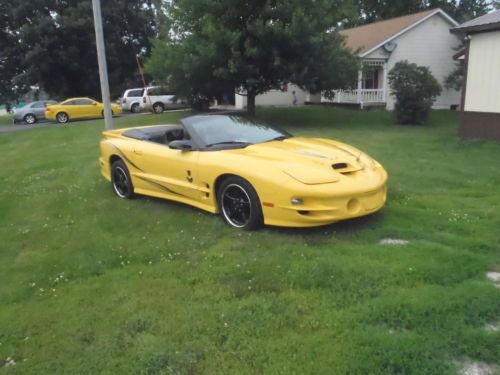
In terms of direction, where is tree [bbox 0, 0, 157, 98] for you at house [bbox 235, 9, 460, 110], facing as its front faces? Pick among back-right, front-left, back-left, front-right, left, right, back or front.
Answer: front-right

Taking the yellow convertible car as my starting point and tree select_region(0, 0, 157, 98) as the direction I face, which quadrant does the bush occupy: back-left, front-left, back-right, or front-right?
front-right

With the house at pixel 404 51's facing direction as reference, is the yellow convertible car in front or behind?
in front

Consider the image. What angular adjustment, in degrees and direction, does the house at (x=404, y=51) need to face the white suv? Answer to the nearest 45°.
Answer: approximately 45° to its right

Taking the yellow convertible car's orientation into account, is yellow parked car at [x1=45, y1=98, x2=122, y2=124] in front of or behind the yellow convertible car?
behind

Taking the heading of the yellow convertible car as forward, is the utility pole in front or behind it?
behind

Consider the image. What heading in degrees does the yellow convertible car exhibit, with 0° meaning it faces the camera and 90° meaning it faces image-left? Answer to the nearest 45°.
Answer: approximately 315°

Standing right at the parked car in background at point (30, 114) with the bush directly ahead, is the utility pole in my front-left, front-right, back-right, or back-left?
front-right

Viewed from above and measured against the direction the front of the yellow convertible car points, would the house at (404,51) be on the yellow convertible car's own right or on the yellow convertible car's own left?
on the yellow convertible car's own left

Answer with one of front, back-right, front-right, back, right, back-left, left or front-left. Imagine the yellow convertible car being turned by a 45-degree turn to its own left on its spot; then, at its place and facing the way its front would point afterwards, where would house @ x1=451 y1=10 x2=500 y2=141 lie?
front-left

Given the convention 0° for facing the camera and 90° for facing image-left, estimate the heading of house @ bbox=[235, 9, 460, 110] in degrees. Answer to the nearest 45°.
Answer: approximately 45°

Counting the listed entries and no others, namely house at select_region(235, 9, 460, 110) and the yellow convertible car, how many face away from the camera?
0

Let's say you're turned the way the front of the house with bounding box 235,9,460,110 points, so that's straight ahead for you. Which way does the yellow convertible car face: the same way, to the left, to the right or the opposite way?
to the left

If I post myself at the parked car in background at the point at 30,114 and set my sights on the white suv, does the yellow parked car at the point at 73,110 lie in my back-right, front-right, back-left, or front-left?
front-right

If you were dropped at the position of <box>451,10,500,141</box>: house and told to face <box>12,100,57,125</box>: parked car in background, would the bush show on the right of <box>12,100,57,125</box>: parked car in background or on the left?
right

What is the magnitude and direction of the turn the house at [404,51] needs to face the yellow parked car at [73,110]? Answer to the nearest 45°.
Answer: approximately 45° to its right
